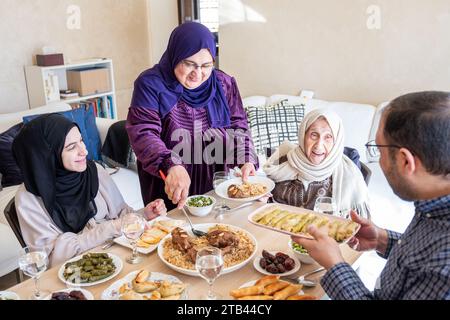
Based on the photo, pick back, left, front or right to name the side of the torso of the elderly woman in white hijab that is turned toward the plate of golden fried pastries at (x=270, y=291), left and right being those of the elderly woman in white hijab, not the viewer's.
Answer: front

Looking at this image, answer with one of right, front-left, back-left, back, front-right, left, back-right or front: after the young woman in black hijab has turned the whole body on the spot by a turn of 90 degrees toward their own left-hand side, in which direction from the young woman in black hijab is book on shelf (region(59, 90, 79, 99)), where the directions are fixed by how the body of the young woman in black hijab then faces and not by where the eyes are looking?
front-left

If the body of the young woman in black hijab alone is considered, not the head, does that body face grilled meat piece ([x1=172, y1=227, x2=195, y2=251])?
yes

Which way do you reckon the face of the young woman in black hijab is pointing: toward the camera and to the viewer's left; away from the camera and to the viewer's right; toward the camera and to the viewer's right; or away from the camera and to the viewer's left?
toward the camera and to the viewer's right

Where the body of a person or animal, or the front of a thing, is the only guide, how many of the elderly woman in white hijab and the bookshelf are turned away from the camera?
0

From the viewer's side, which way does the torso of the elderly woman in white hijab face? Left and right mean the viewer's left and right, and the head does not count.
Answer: facing the viewer

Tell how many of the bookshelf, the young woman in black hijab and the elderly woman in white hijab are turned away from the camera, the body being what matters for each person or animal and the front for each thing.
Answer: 0

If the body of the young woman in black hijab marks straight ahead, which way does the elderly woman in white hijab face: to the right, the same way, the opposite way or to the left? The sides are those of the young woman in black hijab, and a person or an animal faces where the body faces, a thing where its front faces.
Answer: to the right

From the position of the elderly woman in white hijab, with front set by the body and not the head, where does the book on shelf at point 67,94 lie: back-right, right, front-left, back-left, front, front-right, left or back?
back-right

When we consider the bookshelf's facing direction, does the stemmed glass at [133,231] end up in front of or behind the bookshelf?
in front

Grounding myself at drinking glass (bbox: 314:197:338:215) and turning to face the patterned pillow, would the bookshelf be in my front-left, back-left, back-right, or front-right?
front-left

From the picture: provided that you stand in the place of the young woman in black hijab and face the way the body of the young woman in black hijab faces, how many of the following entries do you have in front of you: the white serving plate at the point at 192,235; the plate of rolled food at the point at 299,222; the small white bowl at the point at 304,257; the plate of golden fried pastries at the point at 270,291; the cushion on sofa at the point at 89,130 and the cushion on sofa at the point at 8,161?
4

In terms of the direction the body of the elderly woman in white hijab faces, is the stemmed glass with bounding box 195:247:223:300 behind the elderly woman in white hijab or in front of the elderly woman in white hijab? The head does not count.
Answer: in front

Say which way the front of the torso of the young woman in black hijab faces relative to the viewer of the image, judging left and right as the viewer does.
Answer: facing the viewer and to the right of the viewer

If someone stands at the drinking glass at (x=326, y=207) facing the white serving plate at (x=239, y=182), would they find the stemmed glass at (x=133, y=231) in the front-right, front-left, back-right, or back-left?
front-left

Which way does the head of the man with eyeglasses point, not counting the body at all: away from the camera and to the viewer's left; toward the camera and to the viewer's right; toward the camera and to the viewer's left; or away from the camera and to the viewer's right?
away from the camera and to the viewer's left

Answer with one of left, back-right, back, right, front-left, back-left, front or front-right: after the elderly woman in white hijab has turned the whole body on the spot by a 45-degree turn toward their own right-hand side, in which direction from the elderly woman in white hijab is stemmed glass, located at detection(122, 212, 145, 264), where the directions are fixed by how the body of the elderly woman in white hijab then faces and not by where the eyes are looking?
front
